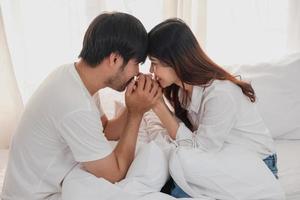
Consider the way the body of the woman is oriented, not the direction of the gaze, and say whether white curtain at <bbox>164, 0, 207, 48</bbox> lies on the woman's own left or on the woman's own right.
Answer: on the woman's own right

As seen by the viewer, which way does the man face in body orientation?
to the viewer's right

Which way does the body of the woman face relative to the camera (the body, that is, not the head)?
to the viewer's left

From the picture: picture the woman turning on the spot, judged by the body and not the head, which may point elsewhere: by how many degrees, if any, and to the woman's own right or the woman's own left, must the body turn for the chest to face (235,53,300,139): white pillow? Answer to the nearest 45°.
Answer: approximately 135° to the woman's own right

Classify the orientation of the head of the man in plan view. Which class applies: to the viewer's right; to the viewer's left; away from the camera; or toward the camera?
to the viewer's right

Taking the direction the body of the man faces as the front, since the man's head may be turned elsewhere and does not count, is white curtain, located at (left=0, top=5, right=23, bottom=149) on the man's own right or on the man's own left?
on the man's own left

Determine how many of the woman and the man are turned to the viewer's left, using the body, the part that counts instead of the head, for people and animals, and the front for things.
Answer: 1

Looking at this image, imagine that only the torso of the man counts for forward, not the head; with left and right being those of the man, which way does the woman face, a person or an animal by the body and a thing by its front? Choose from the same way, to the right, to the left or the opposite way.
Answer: the opposite way
